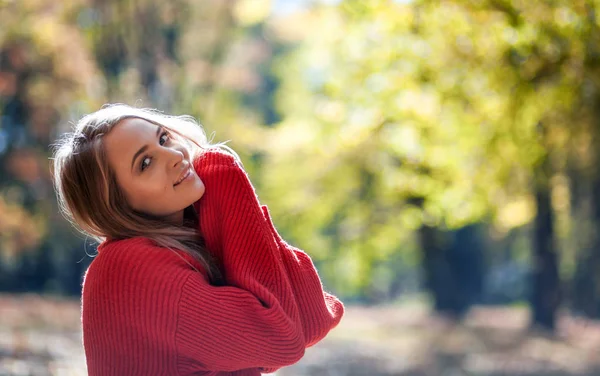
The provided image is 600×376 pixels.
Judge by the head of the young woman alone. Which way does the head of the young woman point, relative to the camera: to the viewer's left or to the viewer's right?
to the viewer's right

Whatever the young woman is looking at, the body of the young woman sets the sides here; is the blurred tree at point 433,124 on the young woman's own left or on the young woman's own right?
on the young woman's own left

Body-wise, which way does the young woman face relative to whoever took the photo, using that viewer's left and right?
facing to the right of the viewer
